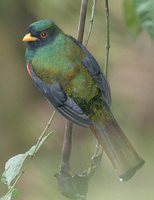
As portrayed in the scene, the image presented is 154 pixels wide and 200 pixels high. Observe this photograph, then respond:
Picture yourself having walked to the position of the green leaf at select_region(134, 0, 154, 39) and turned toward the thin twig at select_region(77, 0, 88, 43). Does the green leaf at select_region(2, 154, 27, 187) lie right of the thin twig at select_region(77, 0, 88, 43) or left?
right

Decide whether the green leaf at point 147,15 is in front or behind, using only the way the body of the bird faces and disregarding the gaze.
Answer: behind

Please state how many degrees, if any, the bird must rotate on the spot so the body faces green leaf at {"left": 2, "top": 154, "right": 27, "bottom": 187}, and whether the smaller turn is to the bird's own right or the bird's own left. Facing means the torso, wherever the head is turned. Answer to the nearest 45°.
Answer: approximately 90° to the bird's own left

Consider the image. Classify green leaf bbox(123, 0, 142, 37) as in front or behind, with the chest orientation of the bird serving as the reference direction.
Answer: behind

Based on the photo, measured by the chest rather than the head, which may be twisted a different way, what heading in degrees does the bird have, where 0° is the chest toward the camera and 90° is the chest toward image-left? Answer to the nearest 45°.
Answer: approximately 135°
